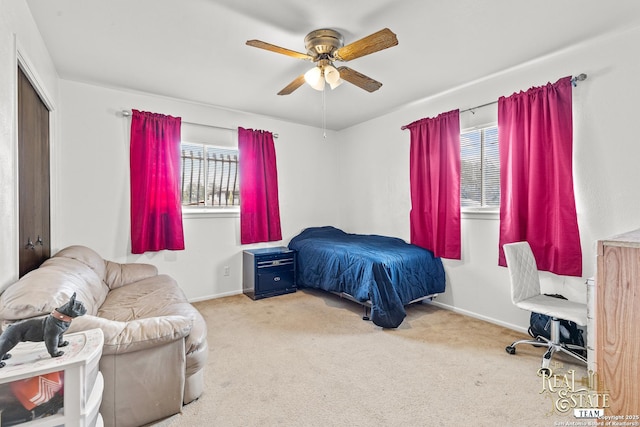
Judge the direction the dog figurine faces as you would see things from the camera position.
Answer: facing to the right of the viewer

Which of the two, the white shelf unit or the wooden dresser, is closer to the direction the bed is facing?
the wooden dresser

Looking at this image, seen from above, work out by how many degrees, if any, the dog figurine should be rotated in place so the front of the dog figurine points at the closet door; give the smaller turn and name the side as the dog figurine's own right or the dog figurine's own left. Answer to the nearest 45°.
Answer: approximately 90° to the dog figurine's own left

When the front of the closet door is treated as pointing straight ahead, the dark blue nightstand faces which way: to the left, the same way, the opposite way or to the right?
to the right

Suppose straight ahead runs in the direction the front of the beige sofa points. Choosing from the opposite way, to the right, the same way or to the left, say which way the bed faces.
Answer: to the right

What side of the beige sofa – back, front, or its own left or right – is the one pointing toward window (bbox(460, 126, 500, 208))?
front

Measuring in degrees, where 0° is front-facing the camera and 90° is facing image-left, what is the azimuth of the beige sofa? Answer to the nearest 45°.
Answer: approximately 270°

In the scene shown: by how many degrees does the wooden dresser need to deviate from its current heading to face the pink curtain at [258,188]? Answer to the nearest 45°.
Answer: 0° — it already faces it

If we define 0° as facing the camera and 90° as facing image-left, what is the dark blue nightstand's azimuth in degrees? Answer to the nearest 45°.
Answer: approximately 315°

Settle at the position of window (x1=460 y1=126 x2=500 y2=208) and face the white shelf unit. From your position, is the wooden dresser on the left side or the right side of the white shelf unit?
left

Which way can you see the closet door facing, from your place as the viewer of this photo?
facing to the right of the viewer

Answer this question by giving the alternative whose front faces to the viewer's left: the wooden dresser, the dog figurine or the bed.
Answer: the wooden dresser

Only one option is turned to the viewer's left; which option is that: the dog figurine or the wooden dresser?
the wooden dresser

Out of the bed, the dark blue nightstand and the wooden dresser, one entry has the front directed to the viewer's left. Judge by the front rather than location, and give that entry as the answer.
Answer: the wooden dresser

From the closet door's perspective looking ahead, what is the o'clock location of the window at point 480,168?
The window is roughly at 1 o'clock from the closet door.

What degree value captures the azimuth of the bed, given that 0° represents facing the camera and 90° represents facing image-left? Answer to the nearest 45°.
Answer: approximately 315°
